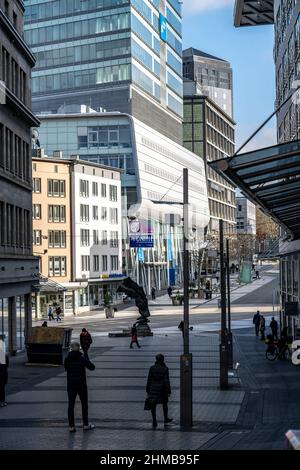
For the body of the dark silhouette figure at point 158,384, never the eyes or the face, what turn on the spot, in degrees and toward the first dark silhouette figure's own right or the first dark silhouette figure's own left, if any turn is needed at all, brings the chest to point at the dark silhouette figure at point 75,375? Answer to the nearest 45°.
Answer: approximately 135° to the first dark silhouette figure's own left

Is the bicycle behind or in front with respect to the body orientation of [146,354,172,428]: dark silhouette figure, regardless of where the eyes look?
in front

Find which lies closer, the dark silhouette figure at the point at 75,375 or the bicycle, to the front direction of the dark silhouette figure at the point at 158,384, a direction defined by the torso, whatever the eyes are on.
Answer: the bicycle

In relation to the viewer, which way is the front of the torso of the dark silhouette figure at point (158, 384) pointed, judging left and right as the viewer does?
facing away from the viewer and to the right of the viewer

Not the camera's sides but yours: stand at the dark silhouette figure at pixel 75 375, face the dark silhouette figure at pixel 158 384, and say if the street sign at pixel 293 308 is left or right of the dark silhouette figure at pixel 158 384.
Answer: left

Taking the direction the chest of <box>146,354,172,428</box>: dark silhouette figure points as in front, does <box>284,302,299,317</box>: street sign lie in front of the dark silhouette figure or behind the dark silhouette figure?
in front
